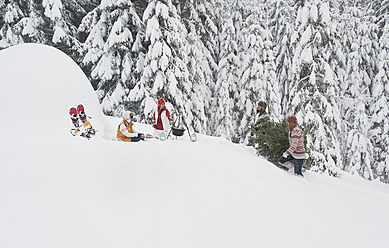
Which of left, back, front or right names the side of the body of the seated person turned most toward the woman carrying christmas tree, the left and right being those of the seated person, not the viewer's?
front

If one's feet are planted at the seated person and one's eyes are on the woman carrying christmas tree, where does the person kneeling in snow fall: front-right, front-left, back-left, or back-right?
front-left

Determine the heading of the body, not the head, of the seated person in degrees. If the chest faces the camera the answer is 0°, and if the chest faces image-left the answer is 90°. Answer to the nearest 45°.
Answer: approximately 270°

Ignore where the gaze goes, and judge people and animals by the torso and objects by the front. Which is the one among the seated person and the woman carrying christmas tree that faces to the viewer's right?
the seated person
